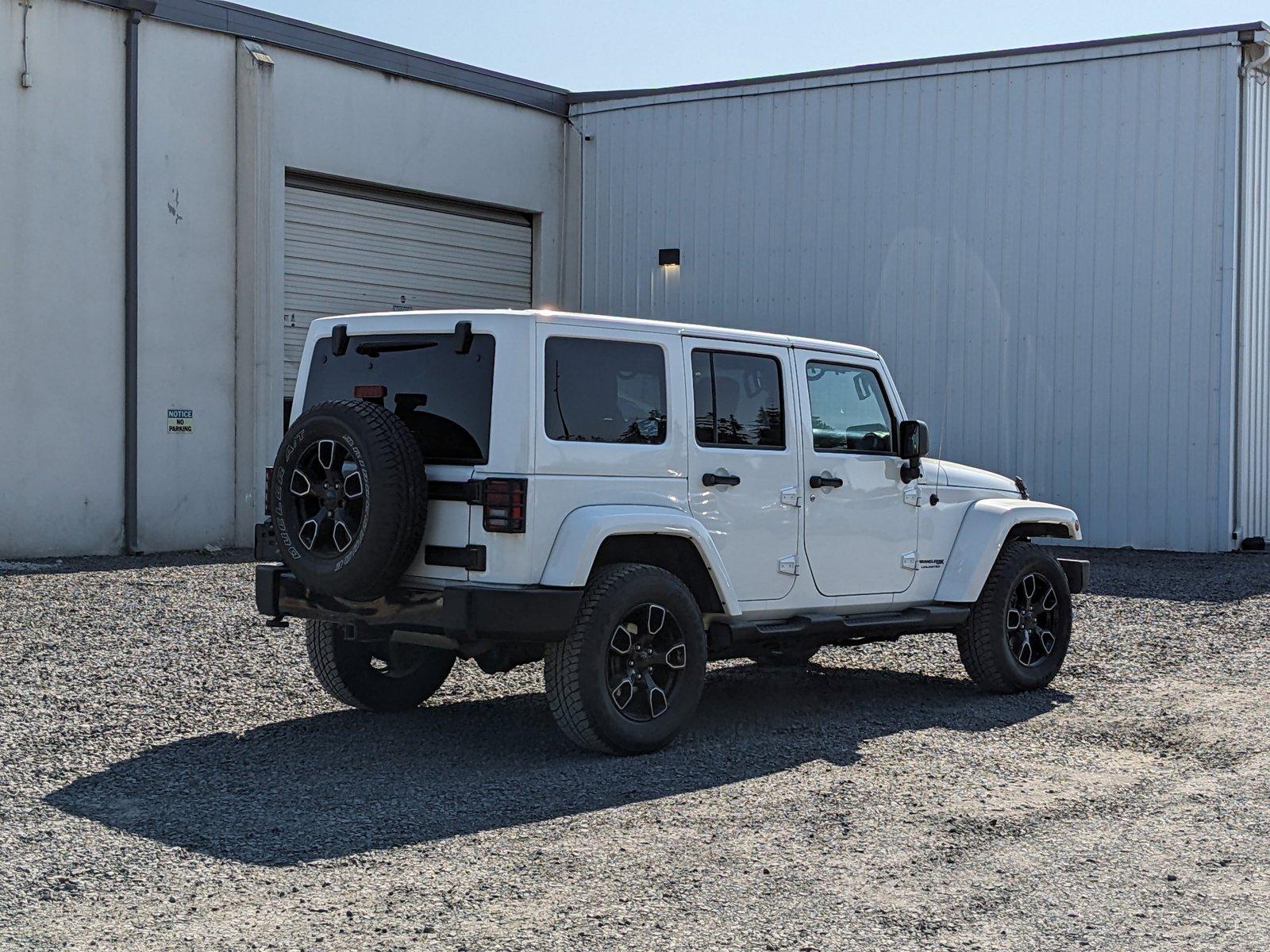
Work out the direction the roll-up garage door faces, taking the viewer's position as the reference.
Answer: facing the viewer and to the right of the viewer

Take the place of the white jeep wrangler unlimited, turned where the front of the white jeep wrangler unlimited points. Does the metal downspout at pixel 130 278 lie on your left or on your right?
on your left

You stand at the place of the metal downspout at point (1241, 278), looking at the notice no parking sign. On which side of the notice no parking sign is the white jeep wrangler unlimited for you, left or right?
left

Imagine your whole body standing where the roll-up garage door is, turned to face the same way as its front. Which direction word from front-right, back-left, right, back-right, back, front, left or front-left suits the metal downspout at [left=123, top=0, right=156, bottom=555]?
right

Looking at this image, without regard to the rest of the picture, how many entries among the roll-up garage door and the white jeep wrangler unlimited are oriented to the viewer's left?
0

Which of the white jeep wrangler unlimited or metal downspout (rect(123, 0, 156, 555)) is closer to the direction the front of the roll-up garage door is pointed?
the white jeep wrangler unlimited

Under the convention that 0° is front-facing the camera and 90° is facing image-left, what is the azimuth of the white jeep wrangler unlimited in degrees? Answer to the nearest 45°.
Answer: approximately 225°

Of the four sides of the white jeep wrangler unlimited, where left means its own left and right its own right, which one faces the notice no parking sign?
left

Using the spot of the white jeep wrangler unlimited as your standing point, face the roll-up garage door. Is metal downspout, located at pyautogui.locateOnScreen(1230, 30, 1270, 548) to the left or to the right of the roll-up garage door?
right

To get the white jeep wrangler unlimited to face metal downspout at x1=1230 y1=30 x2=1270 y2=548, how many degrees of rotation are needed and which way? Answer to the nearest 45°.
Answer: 0° — it already faces it

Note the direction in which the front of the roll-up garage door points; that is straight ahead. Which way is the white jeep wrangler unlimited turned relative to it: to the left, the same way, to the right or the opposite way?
to the left

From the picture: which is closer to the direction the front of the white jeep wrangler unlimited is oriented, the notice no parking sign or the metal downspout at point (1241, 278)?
the metal downspout

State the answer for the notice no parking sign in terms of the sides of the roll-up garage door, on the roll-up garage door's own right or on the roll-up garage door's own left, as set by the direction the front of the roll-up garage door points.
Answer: on the roll-up garage door's own right

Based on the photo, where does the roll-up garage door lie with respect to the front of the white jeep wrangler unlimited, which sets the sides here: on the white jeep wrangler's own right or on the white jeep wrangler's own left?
on the white jeep wrangler's own left
